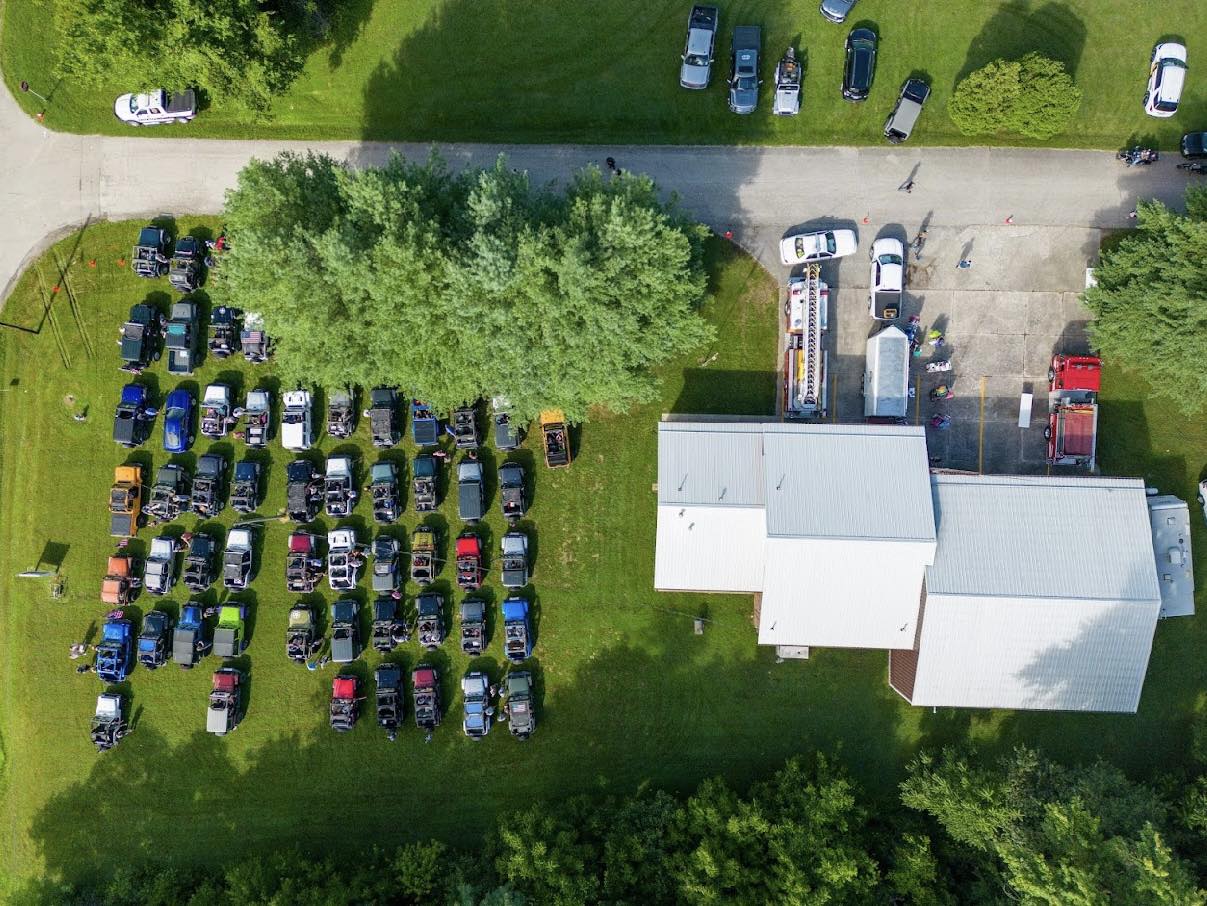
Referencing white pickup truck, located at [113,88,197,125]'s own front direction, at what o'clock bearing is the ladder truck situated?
The ladder truck is roughly at 7 o'clock from the white pickup truck.

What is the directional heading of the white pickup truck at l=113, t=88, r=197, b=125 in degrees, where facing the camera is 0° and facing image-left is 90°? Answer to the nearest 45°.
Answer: approximately 90°

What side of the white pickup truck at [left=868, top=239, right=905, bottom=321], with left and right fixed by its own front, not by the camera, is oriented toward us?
back

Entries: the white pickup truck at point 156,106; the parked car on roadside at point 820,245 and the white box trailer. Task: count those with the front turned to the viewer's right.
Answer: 1

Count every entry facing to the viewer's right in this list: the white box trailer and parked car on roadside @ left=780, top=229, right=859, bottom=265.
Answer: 1

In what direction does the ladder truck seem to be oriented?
away from the camera
